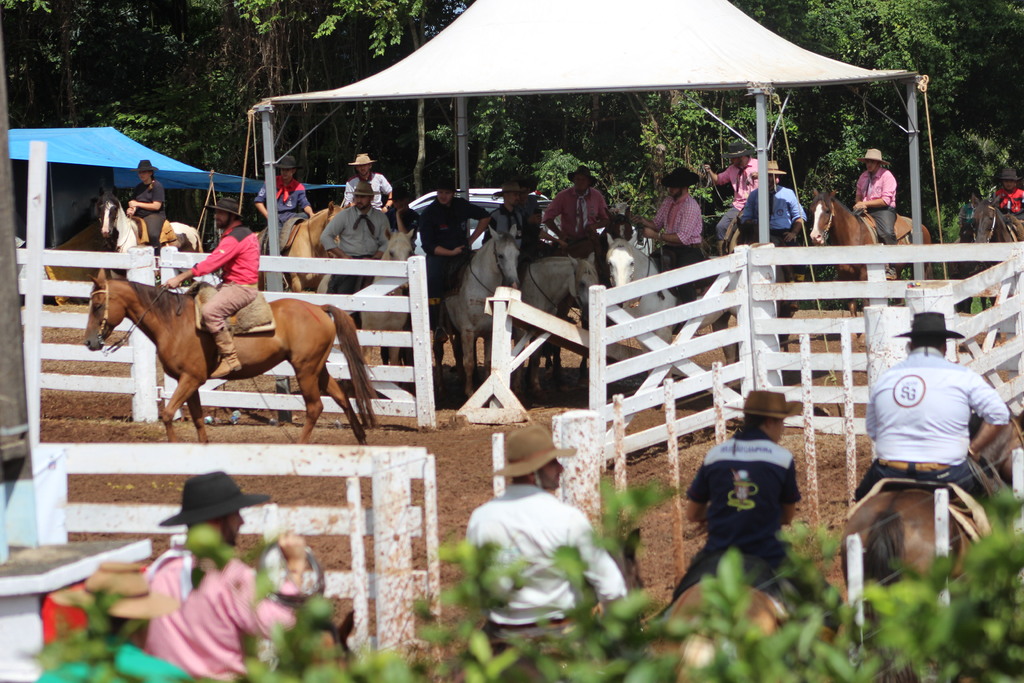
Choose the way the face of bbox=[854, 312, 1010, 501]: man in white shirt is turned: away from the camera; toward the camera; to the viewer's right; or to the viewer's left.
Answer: away from the camera

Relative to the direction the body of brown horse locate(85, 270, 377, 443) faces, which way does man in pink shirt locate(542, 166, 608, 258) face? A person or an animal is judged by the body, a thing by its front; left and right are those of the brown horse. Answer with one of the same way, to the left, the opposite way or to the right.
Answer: to the left

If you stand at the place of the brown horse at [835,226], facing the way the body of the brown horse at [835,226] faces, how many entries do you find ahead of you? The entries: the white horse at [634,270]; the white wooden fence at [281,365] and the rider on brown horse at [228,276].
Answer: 3

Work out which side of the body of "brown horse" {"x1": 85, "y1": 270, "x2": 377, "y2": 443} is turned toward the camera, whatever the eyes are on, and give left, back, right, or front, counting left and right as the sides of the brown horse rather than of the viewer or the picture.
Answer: left

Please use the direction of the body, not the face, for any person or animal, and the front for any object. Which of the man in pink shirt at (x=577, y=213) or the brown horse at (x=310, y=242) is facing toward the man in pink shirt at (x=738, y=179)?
the brown horse

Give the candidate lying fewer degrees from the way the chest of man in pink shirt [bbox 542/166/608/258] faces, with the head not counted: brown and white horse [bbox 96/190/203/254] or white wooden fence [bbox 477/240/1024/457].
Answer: the white wooden fence

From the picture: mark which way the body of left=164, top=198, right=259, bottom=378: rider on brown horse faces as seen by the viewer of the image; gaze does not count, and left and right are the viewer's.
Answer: facing to the left of the viewer

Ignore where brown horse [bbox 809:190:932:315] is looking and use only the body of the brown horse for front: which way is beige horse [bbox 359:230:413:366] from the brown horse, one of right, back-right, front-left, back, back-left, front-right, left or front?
front

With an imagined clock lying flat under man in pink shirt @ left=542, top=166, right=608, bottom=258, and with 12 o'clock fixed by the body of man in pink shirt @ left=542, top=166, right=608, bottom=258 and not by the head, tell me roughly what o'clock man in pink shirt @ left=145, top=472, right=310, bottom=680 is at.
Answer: man in pink shirt @ left=145, top=472, right=310, bottom=680 is roughly at 12 o'clock from man in pink shirt @ left=542, top=166, right=608, bottom=258.

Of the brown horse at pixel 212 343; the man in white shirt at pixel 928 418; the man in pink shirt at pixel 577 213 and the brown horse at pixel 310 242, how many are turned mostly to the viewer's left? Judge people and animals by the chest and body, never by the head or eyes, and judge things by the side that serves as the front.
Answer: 1

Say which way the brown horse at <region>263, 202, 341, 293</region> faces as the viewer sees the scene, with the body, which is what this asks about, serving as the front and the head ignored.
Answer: to the viewer's right

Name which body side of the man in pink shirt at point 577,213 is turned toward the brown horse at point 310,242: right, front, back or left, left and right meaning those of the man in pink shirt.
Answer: right

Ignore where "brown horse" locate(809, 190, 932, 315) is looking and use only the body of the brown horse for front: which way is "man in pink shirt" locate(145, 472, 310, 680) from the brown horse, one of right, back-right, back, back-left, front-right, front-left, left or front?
front-left

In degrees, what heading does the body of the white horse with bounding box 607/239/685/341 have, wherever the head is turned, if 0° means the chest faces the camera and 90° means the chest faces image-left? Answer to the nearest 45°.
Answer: approximately 45°
